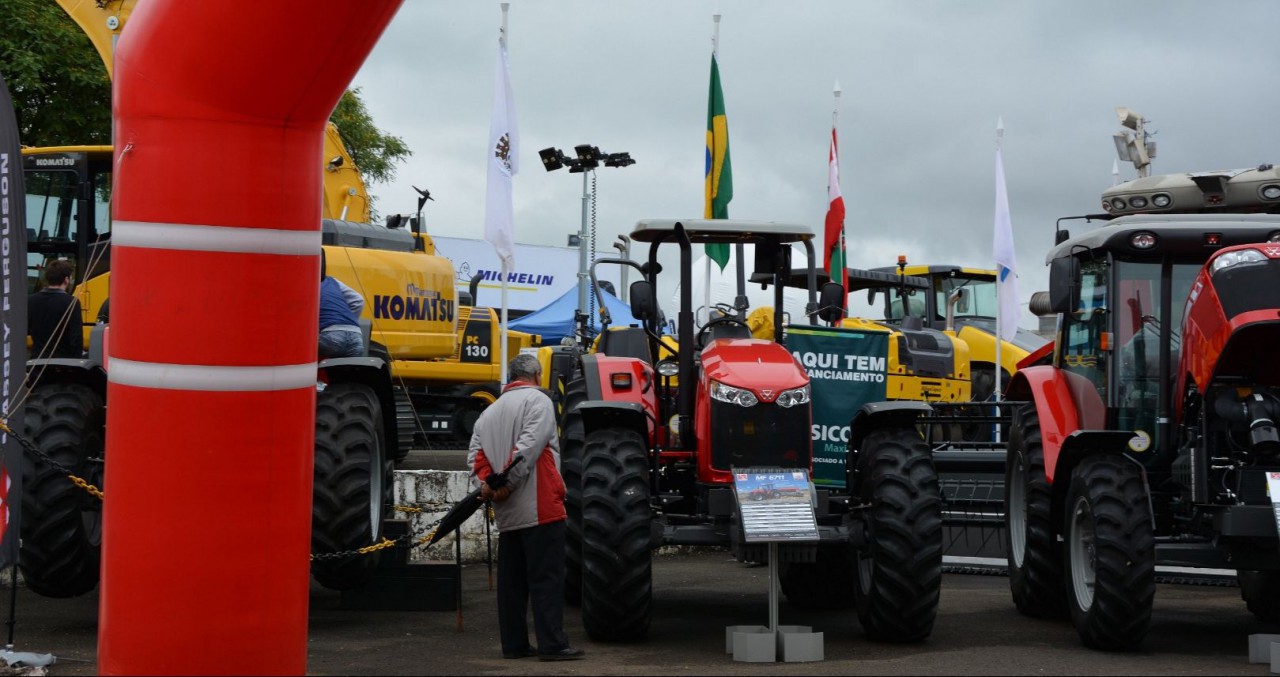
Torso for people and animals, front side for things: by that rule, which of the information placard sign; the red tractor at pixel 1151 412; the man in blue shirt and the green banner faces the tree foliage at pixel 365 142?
the man in blue shirt

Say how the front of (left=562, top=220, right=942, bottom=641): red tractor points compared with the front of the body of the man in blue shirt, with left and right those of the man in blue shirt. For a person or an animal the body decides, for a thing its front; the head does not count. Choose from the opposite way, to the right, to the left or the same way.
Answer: the opposite way

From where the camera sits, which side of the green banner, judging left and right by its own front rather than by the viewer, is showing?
front

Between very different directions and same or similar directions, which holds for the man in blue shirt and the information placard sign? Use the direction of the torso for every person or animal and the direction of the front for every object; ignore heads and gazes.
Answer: very different directions

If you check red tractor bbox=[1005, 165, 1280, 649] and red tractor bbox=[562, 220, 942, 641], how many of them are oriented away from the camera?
0

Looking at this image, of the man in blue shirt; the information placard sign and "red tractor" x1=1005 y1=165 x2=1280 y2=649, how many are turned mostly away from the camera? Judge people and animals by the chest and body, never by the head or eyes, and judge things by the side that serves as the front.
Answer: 1

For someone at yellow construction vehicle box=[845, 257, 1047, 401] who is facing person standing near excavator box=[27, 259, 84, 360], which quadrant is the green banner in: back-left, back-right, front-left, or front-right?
front-left

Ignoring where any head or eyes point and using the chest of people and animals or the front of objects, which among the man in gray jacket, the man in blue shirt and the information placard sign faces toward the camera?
the information placard sign

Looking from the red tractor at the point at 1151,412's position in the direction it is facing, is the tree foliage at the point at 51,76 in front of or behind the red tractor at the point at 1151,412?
behind

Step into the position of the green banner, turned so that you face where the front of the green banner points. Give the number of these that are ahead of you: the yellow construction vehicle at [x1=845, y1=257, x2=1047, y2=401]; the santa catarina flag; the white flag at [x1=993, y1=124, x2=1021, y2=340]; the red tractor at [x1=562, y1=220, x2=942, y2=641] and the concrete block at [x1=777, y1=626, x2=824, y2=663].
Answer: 2

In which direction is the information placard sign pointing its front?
toward the camera

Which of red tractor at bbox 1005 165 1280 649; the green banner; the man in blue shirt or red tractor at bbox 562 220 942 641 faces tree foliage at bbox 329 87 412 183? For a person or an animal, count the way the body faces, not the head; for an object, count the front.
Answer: the man in blue shirt

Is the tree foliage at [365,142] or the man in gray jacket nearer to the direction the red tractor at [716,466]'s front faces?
the man in gray jacket

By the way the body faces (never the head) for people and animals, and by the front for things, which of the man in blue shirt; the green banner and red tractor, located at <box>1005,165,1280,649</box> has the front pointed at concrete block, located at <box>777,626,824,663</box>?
the green banner

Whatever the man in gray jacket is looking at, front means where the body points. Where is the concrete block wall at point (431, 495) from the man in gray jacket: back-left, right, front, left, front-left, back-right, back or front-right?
front-left

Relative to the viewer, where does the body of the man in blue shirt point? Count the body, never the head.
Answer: away from the camera

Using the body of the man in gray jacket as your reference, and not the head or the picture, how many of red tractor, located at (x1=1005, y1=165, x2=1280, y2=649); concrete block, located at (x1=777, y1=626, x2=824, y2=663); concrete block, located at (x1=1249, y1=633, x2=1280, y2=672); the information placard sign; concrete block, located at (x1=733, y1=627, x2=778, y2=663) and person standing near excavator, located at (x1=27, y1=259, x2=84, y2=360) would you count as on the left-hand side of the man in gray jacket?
1

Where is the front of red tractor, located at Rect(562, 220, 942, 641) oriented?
toward the camera

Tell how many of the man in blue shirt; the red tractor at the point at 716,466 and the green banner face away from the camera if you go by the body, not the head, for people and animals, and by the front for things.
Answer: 1
